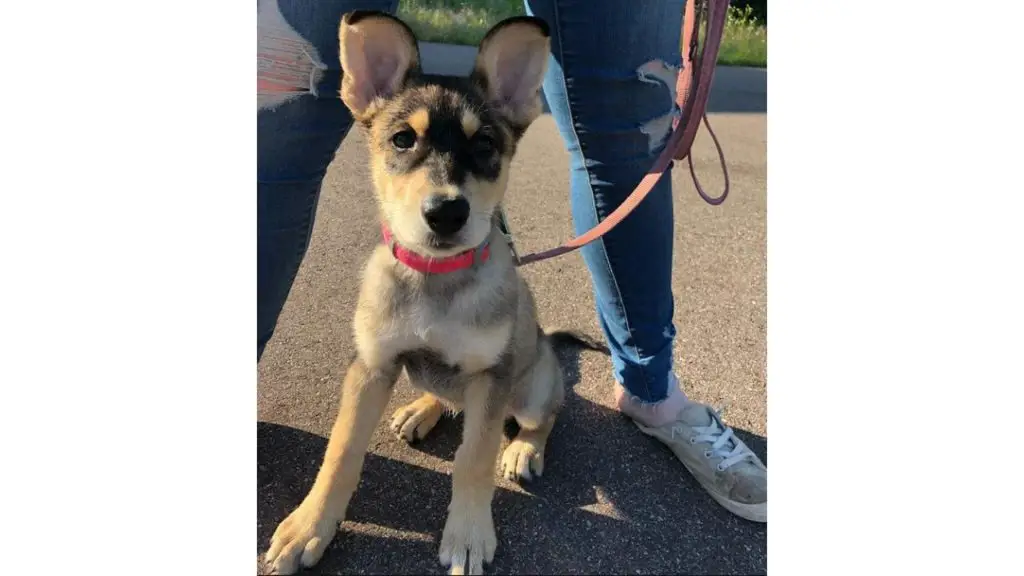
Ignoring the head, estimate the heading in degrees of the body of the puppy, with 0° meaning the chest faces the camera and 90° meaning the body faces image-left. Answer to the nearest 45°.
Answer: approximately 0°
